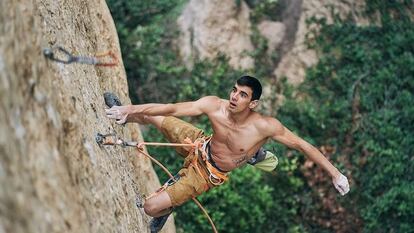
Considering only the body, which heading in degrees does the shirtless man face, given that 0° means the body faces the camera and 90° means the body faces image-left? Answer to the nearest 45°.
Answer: approximately 45°
